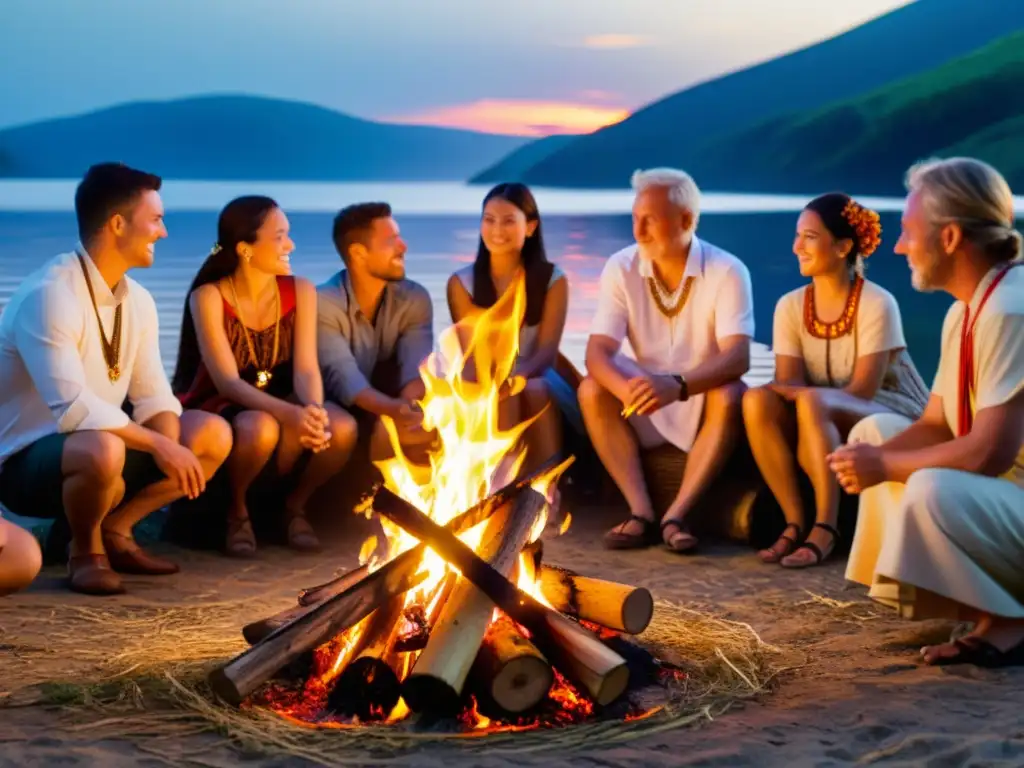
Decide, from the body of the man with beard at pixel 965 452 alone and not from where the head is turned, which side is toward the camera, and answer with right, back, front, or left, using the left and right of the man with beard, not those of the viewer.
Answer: left

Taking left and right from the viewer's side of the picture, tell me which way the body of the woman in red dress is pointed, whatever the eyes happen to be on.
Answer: facing the viewer and to the right of the viewer

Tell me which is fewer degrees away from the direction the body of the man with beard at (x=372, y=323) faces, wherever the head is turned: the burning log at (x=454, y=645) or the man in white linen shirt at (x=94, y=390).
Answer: the burning log

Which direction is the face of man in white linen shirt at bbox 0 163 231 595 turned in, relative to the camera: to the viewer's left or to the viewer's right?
to the viewer's right

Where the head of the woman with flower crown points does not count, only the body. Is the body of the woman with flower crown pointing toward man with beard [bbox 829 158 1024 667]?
no

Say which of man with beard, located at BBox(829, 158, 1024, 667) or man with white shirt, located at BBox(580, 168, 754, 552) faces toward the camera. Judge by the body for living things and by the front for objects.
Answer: the man with white shirt

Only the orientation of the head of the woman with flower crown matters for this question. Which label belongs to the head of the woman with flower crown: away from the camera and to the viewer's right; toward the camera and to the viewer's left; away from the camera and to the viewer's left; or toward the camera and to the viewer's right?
toward the camera and to the viewer's left

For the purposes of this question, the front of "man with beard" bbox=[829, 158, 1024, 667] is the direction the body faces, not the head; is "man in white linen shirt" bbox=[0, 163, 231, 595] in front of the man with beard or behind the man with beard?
in front

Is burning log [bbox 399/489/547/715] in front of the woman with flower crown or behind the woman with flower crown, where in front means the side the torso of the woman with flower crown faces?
in front

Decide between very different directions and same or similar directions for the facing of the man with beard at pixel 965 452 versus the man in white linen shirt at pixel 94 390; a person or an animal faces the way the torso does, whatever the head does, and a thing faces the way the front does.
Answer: very different directions

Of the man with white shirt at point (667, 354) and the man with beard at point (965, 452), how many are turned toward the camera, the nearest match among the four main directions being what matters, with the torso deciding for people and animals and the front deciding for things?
1

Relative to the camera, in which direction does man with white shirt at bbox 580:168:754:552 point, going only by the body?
toward the camera

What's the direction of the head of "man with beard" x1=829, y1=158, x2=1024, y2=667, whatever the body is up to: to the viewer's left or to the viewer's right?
to the viewer's left
